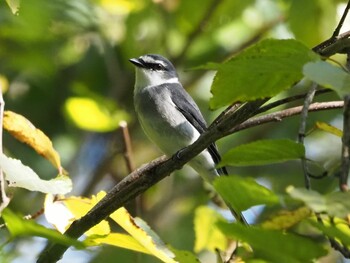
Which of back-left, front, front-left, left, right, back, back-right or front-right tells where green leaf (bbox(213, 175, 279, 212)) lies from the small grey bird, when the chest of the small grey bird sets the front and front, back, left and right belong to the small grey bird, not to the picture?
left

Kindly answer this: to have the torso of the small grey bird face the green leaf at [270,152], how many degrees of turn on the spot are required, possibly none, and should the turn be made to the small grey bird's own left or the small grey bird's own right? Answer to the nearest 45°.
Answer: approximately 90° to the small grey bird's own left

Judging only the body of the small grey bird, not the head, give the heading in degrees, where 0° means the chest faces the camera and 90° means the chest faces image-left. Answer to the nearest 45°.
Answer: approximately 90°

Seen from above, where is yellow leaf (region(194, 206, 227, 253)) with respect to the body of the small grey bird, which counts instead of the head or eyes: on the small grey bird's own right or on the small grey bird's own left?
on the small grey bird's own left

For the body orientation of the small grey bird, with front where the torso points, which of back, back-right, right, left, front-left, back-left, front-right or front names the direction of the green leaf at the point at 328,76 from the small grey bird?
left

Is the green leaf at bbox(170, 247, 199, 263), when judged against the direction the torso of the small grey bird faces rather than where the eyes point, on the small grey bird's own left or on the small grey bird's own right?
on the small grey bird's own left
